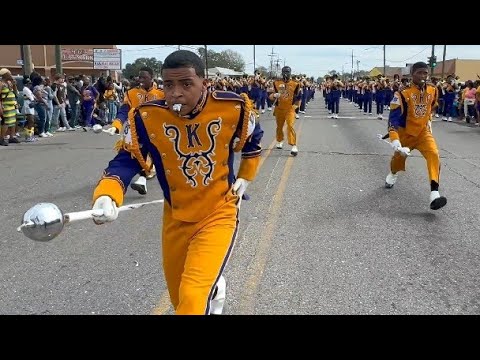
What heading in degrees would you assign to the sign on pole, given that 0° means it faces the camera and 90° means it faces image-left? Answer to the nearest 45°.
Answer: approximately 0°

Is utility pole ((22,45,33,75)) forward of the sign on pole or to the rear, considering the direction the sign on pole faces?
forward

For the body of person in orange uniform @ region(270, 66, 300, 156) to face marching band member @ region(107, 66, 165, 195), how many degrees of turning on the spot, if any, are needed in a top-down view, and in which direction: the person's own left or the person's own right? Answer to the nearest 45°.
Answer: approximately 45° to the person's own right

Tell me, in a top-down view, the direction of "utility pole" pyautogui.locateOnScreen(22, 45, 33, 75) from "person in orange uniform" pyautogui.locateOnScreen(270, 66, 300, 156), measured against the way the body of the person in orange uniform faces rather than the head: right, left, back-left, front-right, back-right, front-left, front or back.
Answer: back-right

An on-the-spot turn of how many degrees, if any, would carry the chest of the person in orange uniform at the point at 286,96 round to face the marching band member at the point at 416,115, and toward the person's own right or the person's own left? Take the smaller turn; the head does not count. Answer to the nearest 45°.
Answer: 0° — they already face them

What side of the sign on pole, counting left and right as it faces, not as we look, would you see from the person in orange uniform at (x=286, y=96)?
front

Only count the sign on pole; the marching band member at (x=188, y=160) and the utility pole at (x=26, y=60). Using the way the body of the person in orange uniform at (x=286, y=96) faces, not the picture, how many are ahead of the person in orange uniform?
1

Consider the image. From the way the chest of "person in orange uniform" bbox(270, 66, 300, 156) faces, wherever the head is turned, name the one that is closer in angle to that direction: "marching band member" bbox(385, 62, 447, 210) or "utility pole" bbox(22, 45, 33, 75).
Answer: the marching band member

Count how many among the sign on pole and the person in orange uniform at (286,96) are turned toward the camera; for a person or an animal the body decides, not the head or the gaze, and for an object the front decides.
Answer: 2

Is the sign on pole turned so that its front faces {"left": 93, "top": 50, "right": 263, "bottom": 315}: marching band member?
yes

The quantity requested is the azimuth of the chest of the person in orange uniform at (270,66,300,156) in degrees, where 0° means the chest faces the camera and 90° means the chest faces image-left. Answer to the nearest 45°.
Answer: approximately 0°
